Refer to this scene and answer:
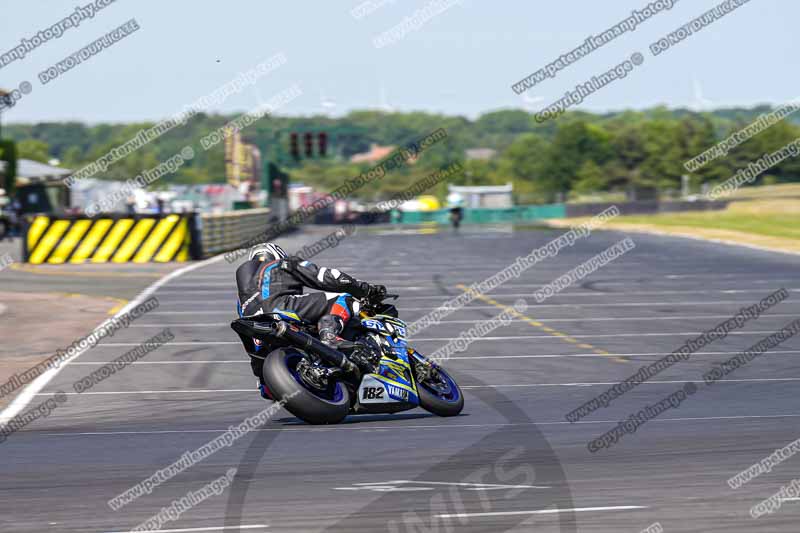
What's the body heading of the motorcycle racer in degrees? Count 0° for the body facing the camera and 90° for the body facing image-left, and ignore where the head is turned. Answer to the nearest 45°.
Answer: approximately 225°

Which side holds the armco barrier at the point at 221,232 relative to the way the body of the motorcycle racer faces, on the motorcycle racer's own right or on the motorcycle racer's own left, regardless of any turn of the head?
on the motorcycle racer's own left

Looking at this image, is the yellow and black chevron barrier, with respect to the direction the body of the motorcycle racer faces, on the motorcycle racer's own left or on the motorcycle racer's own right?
on the motorcycle racer's own left
